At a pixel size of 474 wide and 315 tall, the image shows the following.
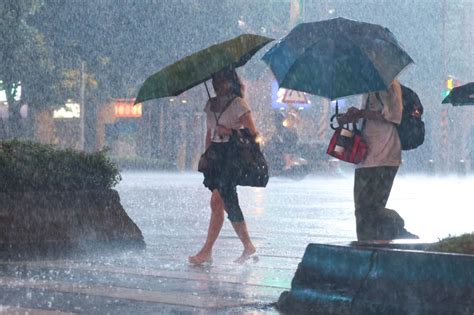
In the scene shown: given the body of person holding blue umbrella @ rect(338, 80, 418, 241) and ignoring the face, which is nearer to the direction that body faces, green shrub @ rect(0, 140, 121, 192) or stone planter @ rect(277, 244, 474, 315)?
the green shrub

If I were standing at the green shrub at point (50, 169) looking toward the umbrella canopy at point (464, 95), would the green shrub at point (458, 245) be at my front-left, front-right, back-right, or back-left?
front-right

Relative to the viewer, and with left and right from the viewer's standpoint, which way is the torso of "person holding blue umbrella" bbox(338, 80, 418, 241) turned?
facing to the left of the viewer

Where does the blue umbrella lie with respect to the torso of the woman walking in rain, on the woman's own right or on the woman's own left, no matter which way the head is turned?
on the woman's own left

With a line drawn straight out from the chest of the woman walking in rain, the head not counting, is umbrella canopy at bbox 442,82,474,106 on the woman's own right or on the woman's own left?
on the woman's own left

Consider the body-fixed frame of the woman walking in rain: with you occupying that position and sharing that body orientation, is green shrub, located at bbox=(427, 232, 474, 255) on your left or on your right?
on your left

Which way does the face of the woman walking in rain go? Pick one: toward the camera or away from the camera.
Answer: toward the camera
